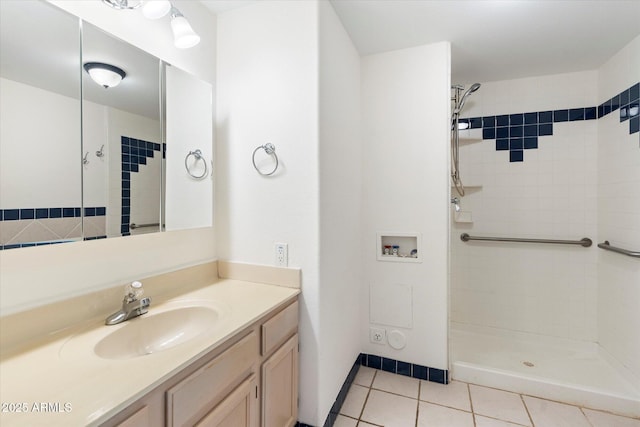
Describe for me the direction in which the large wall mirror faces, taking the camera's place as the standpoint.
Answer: facing the viewer and to the right of the viewer

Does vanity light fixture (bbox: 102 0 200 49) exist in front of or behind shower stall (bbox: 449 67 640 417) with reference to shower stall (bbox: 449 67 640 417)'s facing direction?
in front

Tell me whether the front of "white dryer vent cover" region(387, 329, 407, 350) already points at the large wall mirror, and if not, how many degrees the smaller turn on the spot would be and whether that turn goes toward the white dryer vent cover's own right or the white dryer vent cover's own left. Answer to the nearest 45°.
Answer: approximately 45° to the white dryer vent cover's own right

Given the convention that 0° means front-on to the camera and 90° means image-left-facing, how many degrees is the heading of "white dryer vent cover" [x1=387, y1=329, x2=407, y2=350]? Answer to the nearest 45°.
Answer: approximately 0°

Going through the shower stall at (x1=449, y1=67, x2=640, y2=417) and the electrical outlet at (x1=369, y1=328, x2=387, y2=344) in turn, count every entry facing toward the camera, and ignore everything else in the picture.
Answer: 2

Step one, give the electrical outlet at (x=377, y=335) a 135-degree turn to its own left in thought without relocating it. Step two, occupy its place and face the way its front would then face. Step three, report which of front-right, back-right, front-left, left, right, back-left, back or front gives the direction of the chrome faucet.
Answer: back

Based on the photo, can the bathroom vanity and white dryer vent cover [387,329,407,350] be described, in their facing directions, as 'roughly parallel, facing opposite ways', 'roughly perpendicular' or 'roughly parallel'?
roughly perpendicular

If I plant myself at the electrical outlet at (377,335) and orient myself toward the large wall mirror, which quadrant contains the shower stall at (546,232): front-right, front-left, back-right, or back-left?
back-left

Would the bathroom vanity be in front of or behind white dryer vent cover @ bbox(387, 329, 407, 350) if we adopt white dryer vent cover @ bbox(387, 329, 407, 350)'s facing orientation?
in front

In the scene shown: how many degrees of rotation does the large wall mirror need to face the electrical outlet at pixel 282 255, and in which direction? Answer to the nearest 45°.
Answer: approximately 45° to its left
